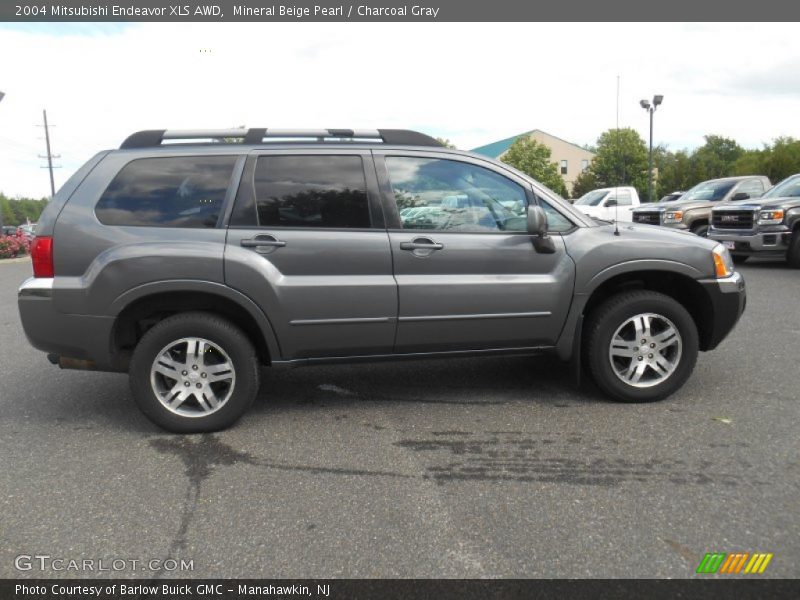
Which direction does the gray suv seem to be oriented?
to the viewer's right

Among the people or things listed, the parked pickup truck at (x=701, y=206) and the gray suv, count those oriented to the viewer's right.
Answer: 1

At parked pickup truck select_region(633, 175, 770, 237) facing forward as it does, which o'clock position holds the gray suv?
The gray suv is roughly at 11 o'clock from the parked pickup truck.

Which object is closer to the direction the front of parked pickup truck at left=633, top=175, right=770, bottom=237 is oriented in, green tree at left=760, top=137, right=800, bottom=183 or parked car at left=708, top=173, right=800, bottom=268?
the parked car

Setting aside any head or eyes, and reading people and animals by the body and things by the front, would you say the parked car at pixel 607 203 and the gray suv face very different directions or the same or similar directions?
very different directions

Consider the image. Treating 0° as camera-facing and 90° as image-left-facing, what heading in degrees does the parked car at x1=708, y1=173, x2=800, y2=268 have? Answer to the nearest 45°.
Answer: approximately 45°

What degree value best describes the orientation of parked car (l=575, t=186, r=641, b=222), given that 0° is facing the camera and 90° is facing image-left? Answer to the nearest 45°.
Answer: approximately 45°
